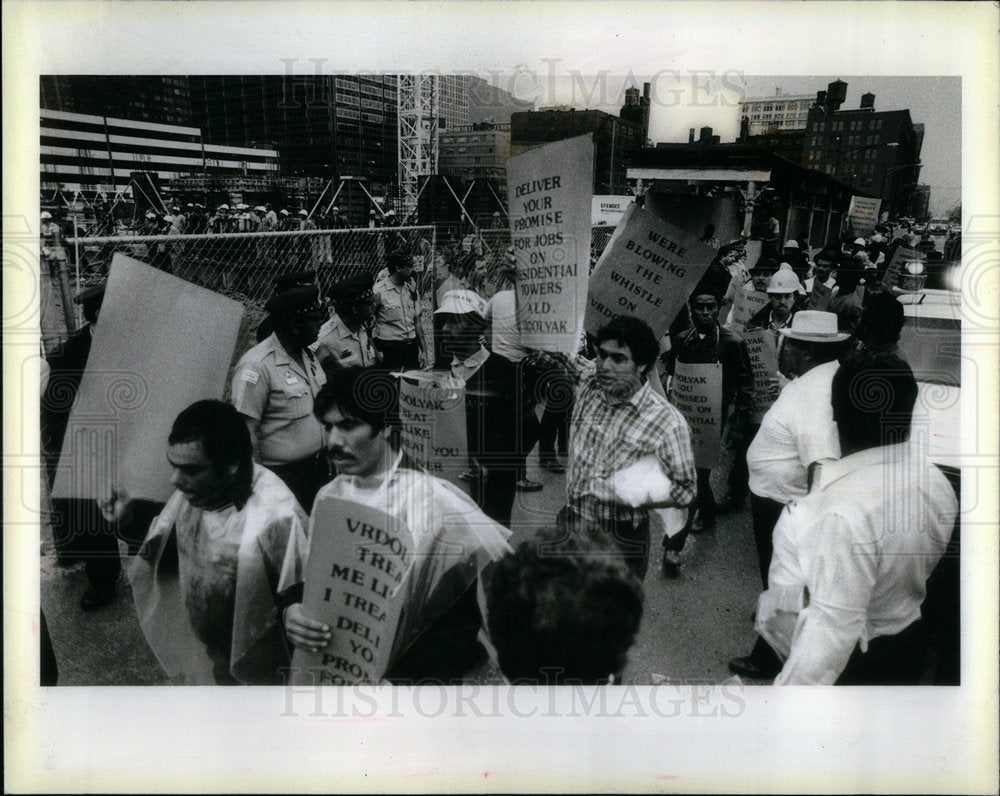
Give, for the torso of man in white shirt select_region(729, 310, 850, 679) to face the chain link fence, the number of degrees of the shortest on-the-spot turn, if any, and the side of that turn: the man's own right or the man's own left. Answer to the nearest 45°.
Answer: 0° — they already face it

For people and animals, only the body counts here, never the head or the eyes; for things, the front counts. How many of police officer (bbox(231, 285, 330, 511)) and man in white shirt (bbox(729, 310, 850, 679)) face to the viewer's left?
1

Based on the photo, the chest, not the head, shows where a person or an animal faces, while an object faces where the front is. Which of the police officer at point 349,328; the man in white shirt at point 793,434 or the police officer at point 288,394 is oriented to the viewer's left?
the man in white shirt

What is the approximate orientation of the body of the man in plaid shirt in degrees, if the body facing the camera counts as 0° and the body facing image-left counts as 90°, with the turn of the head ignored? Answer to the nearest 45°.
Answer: approximately 45°

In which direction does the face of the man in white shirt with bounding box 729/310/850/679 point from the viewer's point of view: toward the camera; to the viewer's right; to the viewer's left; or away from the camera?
to the viewer's left

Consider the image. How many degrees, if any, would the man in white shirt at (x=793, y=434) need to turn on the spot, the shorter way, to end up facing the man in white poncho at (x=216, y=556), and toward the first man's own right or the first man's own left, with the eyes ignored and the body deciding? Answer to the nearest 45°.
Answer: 0° — they already face them

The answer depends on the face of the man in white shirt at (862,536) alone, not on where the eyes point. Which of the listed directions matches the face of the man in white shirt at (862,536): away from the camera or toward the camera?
away from the camera

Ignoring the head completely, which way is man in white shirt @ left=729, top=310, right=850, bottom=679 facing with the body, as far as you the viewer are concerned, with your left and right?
facing to the left of the viewer
